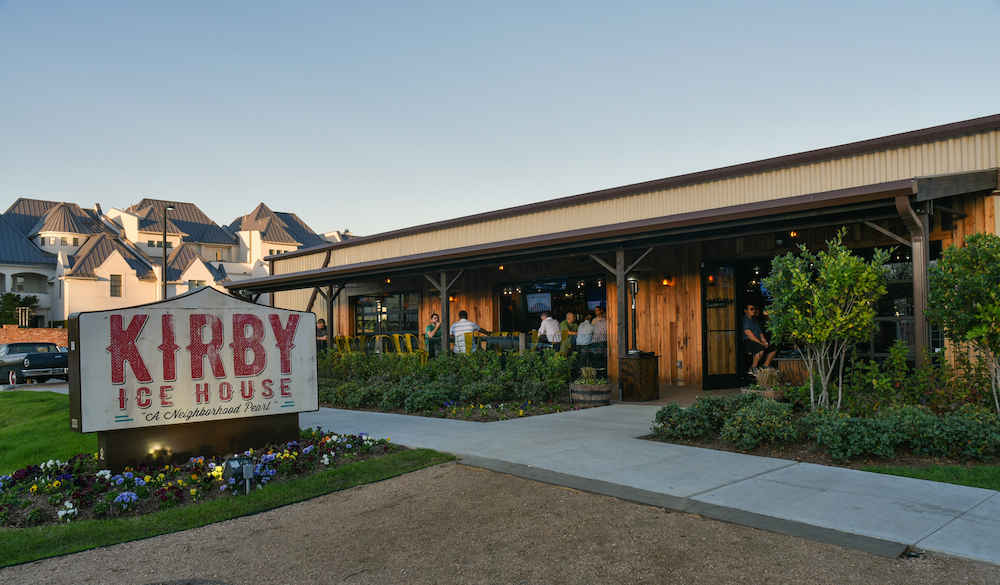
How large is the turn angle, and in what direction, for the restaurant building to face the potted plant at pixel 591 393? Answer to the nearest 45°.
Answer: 0° — it already faces it

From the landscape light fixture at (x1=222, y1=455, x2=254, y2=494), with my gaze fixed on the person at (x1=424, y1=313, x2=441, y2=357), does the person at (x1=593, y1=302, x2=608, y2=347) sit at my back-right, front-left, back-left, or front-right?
front-right

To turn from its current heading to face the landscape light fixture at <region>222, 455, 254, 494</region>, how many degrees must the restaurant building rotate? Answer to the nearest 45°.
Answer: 0° — it already faces it

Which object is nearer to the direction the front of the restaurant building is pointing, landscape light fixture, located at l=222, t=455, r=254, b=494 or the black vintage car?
the landscape light fixture

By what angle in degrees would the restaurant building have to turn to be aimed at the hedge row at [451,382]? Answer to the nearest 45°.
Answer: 0° — it already faces it

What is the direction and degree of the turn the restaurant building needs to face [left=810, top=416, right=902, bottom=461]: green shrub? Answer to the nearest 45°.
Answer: approximately 45° to its left

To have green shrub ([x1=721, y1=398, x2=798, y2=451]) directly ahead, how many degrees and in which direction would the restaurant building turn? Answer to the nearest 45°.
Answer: approximately 45° to its left

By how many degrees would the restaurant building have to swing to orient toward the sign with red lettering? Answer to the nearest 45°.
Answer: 0° — it already faces it

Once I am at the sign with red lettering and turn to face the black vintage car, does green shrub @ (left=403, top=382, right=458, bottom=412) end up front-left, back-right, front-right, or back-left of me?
front-right

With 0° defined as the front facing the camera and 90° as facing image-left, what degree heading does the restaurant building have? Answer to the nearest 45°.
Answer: approximately 45°

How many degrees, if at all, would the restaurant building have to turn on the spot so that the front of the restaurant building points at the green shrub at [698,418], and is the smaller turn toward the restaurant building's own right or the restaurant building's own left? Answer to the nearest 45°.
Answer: approximately 45° to the restaurant building's own left

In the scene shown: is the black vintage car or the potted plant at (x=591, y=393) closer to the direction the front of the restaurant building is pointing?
the potted plant
